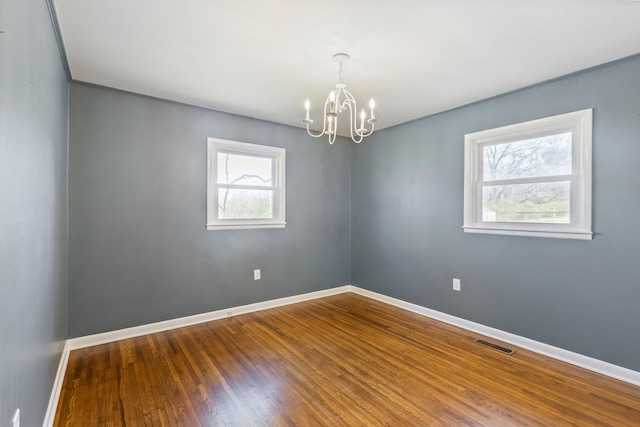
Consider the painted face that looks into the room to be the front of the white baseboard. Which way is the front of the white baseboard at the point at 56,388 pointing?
to the viewer's right

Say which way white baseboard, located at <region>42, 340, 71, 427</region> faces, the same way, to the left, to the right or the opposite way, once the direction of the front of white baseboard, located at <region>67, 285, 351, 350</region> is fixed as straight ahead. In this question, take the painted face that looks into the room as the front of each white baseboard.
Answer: to the left

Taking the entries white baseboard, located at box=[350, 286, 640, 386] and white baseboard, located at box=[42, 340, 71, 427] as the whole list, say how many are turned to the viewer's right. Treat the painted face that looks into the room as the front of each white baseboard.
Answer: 1

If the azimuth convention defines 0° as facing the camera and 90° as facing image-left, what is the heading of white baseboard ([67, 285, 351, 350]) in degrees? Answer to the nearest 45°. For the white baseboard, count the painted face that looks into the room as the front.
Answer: approximately 315°

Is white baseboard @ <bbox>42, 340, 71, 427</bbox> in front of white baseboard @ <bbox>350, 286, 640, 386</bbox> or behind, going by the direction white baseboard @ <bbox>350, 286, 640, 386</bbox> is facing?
in front

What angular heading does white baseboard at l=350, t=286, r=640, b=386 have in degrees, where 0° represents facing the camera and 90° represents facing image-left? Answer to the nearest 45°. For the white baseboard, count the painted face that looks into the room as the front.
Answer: approximately 45°

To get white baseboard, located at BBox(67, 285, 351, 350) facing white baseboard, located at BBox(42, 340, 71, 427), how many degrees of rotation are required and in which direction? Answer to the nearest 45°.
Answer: approximately 90° to its right
